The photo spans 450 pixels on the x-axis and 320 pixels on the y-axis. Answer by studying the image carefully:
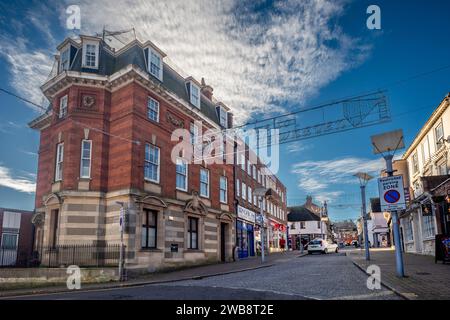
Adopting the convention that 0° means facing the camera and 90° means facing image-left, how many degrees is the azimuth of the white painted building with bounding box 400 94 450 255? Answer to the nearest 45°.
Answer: approximately 90°

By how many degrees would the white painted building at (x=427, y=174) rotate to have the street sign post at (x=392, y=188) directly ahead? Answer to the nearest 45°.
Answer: approximately 90° to its left

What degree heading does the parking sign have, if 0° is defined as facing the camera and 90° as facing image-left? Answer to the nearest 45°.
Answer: approximately 0°

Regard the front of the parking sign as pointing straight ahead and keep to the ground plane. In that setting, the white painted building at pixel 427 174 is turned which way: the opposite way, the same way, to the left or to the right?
to the right

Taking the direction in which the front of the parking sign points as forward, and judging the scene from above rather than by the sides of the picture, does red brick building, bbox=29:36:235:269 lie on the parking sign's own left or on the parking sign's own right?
on the parking sign's own right

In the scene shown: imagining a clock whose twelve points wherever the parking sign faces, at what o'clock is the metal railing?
The metal railing is roughly at 3 o'clock from the parking sign.
